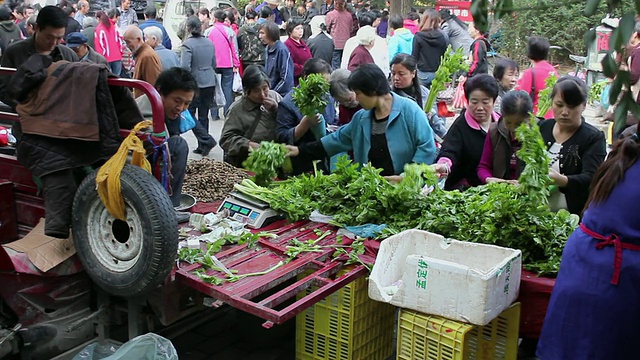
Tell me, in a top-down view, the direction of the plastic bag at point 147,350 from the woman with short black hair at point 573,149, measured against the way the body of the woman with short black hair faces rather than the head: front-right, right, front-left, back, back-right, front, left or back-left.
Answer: front

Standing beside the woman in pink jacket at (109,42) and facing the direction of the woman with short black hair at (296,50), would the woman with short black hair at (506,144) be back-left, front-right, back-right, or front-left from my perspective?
front-right

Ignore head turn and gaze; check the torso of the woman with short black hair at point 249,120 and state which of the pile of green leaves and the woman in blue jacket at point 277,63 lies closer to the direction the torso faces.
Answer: the pile of green leaves

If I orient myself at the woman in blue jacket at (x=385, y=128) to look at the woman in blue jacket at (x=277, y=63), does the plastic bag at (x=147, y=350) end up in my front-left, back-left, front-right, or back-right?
back-left

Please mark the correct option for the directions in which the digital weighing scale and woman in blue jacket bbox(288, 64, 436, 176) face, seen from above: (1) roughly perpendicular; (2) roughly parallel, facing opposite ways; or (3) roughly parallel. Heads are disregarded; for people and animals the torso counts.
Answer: roughly parallel

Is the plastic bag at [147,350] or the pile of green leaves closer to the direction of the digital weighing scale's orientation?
the plastic bag

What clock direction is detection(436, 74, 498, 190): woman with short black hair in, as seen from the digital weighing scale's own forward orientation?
The woman with short black hair is roughly at 7 o'clock from the digital weighing scale.

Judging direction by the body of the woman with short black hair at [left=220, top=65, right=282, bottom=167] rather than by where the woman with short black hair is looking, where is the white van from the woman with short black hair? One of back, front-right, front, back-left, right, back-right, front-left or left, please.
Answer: back-left

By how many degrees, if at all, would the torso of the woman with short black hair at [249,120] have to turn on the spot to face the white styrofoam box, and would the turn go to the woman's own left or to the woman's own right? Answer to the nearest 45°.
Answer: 0° — they already face it

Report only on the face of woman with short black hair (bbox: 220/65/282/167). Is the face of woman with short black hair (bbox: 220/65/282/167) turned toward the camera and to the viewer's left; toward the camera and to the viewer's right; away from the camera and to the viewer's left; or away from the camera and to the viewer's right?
toward the camera and to the viewer's right

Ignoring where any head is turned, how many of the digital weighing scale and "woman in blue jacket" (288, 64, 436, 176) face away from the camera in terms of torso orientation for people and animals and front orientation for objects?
0

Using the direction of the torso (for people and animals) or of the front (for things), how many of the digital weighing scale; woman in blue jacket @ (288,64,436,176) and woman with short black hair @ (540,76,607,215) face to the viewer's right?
0

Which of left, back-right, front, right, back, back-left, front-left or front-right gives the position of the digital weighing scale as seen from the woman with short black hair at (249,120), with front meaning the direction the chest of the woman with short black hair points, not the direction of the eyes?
front-right

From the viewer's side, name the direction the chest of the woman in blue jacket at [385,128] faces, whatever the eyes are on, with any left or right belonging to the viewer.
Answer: facing the viewer and to the left of the viewer

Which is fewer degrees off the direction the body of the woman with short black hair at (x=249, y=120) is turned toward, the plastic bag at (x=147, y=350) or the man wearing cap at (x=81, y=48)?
the plastic bag

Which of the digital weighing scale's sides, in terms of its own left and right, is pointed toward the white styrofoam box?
left

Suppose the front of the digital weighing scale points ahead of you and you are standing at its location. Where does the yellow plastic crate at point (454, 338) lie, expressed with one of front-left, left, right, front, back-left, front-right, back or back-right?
left
